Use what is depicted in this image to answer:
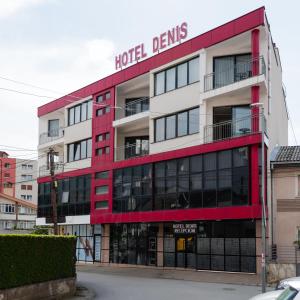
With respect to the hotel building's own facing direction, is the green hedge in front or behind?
in front

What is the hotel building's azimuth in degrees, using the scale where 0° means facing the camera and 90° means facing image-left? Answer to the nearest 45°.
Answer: approximately 45°

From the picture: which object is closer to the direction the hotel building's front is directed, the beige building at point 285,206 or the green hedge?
the green hedge
